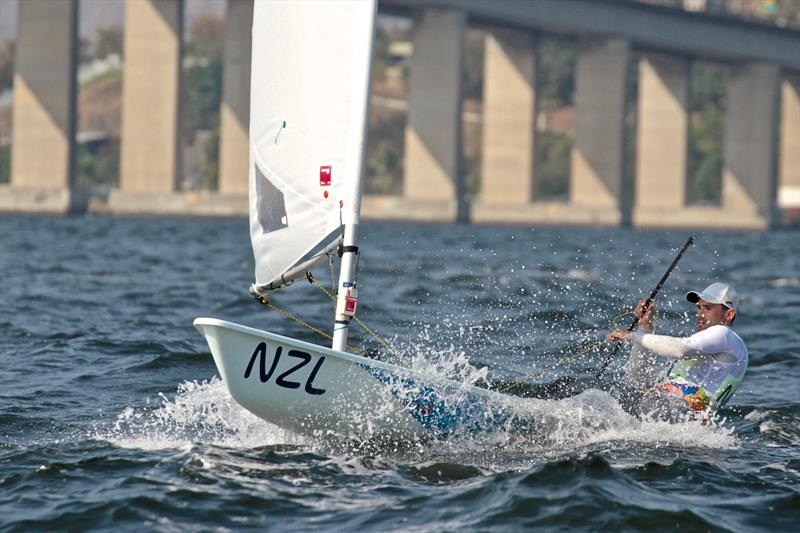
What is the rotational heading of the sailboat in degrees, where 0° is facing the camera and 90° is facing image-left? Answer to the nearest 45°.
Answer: approximately 45°

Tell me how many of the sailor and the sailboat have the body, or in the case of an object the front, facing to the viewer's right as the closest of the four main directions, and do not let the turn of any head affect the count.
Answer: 0

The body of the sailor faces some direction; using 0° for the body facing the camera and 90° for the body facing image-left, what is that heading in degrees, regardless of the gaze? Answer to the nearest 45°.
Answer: approximately 90°

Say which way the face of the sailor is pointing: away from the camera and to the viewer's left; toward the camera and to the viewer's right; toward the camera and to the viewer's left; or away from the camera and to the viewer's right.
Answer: toward the camera and to the viewer's left
